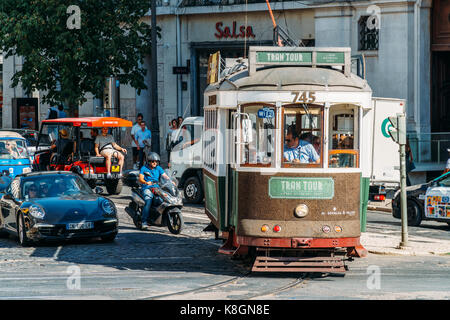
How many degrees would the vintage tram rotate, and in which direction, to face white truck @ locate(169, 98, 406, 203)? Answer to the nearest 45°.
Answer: approximately 180°

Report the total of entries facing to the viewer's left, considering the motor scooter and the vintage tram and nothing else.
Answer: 0

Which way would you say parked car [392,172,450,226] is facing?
to the viewer's left

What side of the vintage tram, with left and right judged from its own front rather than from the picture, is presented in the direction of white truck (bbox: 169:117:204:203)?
back

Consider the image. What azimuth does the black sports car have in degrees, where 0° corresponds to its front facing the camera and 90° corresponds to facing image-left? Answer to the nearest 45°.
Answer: approximately 315°

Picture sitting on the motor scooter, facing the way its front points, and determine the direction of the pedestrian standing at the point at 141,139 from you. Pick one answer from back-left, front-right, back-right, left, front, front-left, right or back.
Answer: back-left

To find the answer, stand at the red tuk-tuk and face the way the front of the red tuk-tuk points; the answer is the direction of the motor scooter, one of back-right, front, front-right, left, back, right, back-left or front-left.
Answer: back-left

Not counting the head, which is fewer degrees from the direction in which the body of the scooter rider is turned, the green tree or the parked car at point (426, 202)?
the parked car

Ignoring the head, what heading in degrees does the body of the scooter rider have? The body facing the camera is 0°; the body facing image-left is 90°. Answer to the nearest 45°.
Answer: approximately 315°

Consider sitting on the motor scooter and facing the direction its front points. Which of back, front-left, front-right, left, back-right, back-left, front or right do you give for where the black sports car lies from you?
right

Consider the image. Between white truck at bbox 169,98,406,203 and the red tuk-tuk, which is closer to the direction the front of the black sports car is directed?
the white truck

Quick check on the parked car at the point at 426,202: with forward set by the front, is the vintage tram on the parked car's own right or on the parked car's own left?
on the parked car's own left
